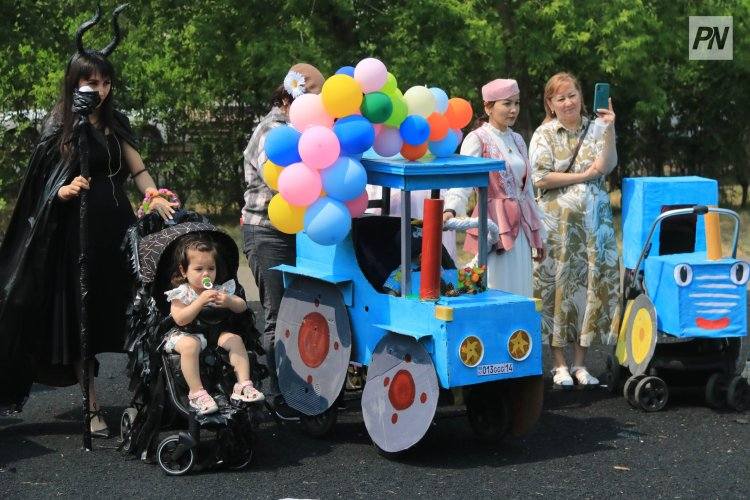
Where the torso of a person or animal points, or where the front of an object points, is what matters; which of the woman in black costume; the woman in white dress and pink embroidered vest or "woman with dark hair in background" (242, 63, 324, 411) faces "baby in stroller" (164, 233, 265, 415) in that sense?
the woman in black costume

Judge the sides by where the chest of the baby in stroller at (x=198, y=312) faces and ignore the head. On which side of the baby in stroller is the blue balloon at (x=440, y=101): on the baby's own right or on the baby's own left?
on the baby's own left

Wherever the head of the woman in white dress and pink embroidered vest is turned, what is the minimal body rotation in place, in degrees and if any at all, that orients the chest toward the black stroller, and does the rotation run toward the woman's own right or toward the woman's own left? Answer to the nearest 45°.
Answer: approximately 90° to the woman's own right

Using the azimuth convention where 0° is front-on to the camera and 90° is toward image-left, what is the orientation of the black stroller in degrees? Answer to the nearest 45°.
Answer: approximately 315°

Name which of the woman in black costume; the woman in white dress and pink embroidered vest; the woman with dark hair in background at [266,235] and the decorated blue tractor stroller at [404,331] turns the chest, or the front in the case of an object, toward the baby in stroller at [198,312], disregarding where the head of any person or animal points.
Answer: the woman in black costume

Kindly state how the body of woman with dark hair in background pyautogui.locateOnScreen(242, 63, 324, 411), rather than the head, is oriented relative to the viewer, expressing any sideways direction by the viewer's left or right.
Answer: facing to the right of the viewer

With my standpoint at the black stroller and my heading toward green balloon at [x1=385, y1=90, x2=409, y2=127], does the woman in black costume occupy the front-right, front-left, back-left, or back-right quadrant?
back-left
